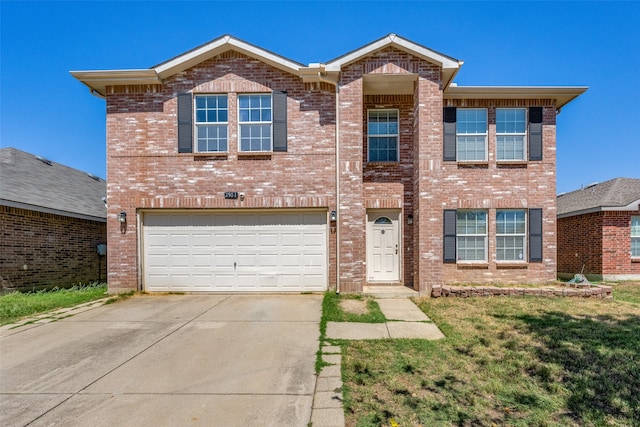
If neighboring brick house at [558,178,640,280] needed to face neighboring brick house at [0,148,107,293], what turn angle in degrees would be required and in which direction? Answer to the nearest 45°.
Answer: approximately 45° to its right

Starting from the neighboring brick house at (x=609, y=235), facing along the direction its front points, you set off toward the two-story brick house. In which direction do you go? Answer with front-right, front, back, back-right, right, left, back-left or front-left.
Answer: front-right

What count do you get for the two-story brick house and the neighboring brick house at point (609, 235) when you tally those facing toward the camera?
2

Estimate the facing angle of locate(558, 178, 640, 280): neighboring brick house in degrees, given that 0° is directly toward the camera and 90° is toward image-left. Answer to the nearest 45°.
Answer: approximately 0°

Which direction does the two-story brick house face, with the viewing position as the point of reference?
facing the viewer
